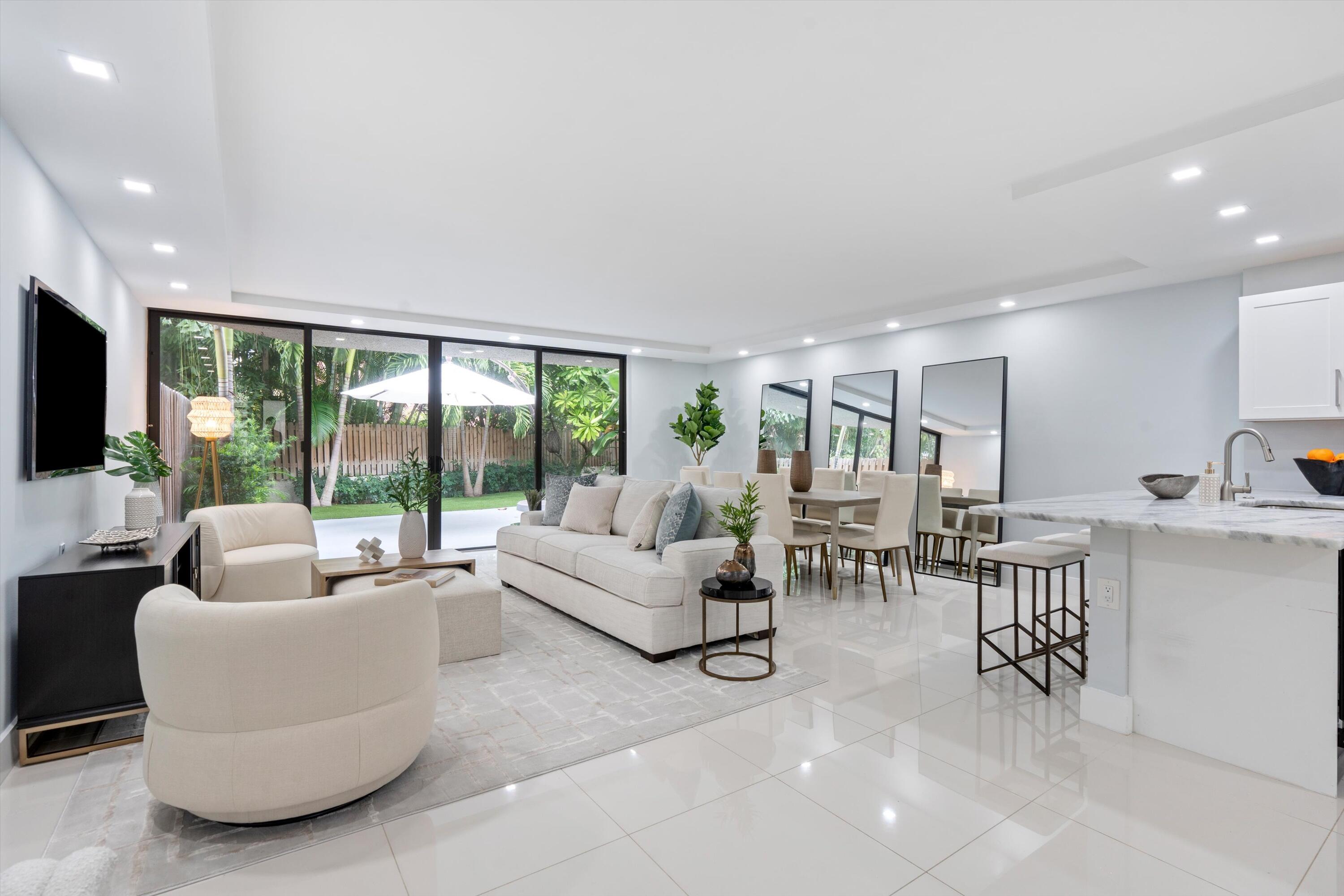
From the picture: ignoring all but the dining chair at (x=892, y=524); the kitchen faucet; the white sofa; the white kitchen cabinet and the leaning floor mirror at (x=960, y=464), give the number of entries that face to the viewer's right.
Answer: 1

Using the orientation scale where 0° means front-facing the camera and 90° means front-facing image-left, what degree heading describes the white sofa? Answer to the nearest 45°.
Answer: approximately 45°

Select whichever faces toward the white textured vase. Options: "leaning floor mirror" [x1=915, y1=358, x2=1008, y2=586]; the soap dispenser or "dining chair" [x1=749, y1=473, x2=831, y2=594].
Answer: the leaning floor mirror

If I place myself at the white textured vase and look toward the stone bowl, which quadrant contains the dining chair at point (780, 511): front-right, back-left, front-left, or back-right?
front-left

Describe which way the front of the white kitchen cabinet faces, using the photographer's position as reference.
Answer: facing the viewer and to the left of the viewer

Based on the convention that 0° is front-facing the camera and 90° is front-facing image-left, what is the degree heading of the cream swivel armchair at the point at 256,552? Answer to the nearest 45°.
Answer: approximately 315°

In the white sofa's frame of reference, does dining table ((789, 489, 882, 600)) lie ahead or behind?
behind

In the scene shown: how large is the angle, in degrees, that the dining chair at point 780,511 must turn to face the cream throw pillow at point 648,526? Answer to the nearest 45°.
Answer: approximately 180°

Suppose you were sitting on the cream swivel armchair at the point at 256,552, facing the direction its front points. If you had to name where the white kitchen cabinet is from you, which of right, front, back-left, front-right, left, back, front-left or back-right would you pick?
front

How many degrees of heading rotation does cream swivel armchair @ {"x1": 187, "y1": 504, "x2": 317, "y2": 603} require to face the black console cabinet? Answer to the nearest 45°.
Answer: approximately 45° to its right

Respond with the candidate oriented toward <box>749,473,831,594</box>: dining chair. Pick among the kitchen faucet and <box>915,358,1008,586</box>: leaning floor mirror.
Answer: the leaning floor mirror

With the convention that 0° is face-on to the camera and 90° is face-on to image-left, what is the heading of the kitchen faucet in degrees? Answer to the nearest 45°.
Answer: approximately 270°

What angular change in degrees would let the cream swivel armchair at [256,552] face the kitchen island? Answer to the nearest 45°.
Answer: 0° — it already faces it

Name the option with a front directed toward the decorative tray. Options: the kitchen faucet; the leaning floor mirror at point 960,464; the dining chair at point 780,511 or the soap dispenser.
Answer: the leaning floor mirror

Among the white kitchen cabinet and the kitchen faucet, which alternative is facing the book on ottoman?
the white kitchen cabinet

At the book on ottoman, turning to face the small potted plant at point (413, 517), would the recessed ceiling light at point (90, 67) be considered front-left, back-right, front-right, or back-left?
back-left

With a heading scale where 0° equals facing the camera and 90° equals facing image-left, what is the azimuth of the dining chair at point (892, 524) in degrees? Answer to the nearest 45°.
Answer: approximately 135°

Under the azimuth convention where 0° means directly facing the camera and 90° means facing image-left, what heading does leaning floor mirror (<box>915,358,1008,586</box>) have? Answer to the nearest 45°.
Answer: approximately 45°

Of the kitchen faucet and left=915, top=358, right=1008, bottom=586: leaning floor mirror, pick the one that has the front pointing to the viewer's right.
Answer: the kitchen faucet

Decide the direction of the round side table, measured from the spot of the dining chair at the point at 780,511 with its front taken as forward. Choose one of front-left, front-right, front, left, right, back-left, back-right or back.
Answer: back-right

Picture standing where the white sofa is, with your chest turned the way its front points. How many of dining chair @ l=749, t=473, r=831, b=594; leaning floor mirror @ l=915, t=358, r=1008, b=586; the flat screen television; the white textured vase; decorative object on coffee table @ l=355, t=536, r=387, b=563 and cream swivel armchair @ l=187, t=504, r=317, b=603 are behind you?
2

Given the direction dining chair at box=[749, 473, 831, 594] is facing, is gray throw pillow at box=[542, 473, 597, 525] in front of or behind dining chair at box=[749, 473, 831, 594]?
behind
